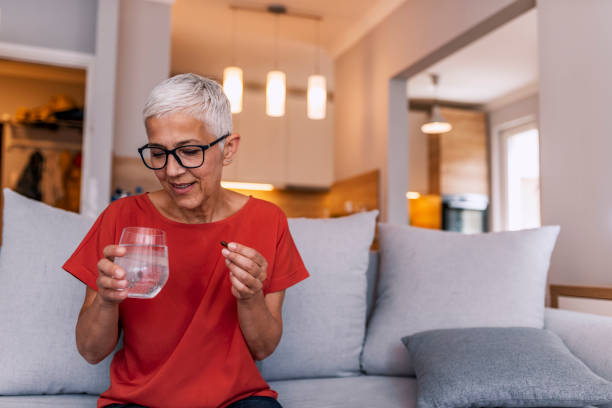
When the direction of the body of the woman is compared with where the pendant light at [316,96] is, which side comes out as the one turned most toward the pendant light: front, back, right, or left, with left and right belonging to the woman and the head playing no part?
back

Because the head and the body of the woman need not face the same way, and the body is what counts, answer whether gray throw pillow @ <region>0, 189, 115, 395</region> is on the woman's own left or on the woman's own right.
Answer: on the woman's own right

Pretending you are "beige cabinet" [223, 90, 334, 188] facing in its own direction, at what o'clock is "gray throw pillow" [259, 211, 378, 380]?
The gray throw pillow is roughly at 12 o'clock from the beige cabinet.

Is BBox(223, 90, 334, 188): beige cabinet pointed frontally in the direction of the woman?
yes

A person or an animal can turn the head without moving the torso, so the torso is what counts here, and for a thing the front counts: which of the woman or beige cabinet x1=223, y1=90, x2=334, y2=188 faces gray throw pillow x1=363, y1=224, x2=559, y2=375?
the beige cabinet

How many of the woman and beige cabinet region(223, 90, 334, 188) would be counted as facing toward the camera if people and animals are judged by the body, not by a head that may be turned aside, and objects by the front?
2

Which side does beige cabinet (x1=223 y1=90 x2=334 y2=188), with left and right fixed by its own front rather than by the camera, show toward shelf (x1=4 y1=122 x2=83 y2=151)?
right

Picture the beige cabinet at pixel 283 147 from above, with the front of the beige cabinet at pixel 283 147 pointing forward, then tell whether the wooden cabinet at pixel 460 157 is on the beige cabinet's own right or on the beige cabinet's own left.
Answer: on the beige cabinet's own left

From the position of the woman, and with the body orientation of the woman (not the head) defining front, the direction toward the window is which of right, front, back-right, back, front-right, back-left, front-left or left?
back-left

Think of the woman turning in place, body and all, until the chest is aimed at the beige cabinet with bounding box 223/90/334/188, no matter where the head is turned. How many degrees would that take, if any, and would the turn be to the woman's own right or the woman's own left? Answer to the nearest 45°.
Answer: approximately 180°
